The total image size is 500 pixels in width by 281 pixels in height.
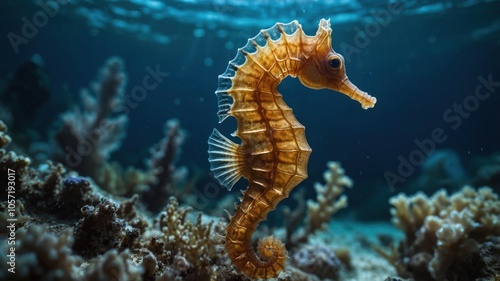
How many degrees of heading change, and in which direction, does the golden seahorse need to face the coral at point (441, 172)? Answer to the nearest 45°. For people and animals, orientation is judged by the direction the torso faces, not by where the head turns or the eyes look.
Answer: approximately 45° to its left

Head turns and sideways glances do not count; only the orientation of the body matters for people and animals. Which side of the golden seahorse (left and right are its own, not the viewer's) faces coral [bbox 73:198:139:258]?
back

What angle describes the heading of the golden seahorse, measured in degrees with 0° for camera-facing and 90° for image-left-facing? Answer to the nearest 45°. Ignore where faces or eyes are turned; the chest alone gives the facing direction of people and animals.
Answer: approximately 270°

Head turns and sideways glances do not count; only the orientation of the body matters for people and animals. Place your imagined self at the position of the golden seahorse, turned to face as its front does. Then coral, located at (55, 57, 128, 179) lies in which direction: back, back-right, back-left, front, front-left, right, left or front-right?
back-left

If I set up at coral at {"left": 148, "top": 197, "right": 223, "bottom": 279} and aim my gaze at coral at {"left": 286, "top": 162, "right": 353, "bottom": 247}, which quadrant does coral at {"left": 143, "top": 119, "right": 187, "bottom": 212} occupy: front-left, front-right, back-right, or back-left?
front-left

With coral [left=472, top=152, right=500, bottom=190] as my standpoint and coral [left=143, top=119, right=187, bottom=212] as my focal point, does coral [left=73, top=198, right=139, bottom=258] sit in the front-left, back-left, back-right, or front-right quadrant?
front-left

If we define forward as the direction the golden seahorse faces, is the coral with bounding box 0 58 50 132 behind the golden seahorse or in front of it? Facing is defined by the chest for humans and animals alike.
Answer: behind
